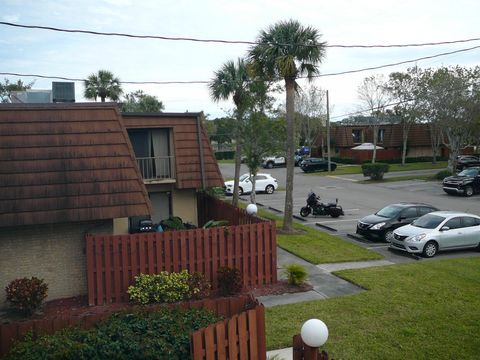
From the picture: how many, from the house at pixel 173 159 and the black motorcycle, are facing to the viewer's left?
1

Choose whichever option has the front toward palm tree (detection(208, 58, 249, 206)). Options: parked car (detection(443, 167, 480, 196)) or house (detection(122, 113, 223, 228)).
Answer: the parked car

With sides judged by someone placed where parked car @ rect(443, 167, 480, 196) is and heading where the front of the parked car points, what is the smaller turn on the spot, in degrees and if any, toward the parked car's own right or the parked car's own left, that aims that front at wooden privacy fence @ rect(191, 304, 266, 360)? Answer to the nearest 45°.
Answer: approximately 45° to the parked car's own left

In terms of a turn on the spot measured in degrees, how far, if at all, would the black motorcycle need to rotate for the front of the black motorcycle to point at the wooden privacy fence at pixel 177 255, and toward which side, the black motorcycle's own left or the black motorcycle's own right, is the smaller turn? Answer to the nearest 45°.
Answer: approximately 90° to the black motorcycle's own left

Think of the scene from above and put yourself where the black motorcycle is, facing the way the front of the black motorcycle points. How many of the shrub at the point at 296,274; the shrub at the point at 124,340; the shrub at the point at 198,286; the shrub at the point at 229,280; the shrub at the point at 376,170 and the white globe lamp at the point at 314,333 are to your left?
5

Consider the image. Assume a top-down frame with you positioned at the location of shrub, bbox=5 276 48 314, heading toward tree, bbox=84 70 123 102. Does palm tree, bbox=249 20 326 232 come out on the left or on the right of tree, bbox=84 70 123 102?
right

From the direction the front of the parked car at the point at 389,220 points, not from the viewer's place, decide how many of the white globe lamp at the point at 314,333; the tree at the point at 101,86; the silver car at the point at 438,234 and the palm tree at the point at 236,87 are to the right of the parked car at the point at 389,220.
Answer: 2

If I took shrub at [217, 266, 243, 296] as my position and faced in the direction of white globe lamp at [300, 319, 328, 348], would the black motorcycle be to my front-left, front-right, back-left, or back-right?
back-left

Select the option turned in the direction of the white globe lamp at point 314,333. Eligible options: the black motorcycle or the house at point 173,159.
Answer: the house
